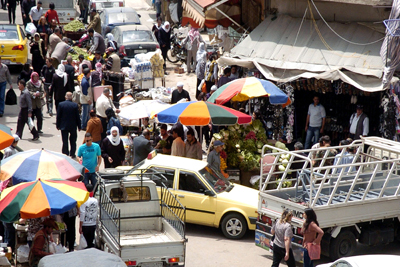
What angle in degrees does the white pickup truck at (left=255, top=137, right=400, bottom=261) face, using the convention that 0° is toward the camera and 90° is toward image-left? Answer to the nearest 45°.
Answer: approximately 225°

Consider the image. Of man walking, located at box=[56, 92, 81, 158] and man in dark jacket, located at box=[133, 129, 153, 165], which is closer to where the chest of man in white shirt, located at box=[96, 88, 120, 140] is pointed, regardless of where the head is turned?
the man in dark jacket

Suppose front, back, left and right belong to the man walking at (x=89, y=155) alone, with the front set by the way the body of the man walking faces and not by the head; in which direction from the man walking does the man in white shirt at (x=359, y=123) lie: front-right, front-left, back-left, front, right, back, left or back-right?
left

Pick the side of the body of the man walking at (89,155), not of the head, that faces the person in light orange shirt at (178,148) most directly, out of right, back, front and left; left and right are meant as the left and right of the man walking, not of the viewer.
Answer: left

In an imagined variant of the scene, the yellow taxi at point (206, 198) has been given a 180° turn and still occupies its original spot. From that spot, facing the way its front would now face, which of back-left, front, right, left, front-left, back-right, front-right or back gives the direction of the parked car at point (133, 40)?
front-right
